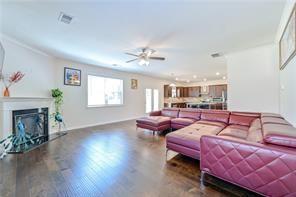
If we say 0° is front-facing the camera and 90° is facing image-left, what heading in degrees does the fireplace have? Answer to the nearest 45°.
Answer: approximately 315°

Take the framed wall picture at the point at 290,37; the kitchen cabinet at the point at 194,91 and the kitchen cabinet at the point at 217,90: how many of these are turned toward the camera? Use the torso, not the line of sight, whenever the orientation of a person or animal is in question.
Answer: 2

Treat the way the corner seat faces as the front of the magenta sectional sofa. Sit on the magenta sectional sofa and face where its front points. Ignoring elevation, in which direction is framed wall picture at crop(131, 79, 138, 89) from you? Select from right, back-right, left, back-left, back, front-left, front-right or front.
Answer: right

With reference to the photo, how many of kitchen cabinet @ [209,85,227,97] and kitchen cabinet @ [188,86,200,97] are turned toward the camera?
2

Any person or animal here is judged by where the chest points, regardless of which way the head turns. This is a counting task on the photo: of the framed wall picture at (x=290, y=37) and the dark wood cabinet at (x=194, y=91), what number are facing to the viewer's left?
1

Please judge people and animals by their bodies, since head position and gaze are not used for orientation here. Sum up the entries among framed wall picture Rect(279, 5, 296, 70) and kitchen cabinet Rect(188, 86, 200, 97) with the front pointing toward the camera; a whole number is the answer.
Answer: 1

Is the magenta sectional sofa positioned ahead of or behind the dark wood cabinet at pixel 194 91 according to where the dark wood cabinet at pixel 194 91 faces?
ahead

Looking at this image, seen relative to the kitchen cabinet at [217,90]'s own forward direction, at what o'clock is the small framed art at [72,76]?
The small framed art is roughly at 1 o'clock from the kitchen cabinet.

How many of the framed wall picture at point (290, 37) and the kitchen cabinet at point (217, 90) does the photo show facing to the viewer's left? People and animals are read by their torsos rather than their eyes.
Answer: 1

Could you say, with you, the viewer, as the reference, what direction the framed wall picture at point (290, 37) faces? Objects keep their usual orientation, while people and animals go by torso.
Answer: facing to the left of the viewer
